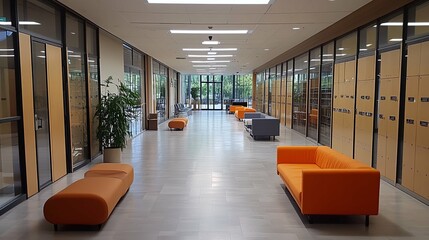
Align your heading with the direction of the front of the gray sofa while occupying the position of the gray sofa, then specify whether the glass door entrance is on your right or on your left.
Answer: on your right

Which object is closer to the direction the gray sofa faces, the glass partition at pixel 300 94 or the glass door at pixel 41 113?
the glass door

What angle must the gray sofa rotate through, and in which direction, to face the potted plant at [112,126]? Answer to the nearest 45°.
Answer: approximately 45° to its left

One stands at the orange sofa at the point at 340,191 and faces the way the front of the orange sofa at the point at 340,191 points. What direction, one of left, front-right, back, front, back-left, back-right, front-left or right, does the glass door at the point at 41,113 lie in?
front

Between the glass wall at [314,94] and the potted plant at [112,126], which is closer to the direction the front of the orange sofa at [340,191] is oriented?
the potted plant

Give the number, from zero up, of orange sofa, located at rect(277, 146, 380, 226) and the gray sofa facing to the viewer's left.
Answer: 2

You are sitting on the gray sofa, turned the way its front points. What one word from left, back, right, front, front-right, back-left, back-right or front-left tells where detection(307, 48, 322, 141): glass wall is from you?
back

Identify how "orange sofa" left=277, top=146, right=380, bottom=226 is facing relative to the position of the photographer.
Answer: facing to the left of the viewer

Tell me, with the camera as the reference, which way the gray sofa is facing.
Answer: facing to the left of the viewer
